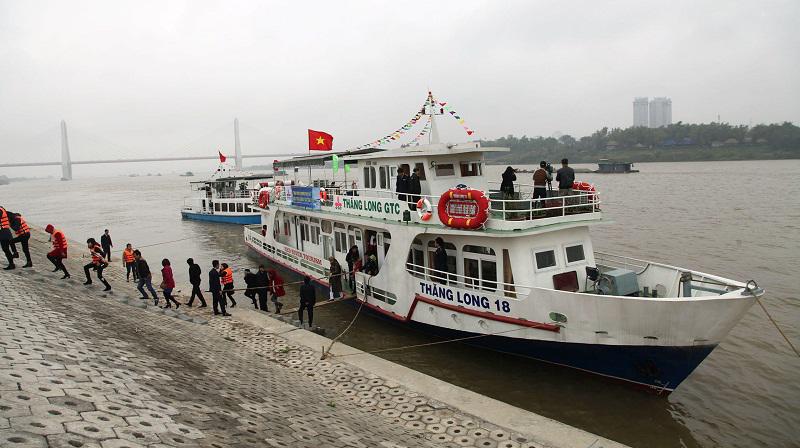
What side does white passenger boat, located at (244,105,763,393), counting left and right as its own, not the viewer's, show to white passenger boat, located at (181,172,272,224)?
back

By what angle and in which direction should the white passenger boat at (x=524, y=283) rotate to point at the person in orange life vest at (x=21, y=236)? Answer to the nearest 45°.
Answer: approximately 135° to its right
